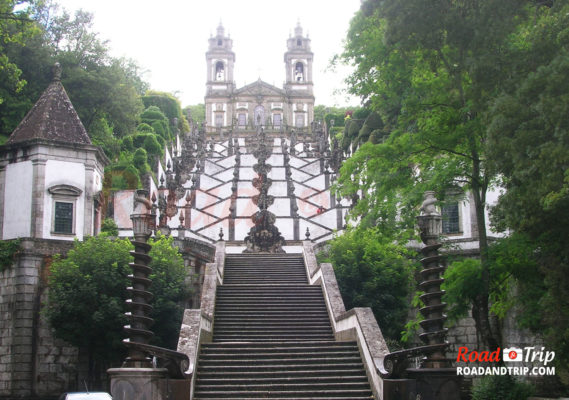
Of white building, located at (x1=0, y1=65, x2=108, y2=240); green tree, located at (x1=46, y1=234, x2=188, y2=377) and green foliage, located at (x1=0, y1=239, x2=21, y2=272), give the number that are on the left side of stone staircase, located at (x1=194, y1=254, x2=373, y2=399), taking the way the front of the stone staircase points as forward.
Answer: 0

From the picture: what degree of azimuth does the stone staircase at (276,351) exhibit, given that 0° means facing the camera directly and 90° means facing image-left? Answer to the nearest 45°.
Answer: approximately 0°

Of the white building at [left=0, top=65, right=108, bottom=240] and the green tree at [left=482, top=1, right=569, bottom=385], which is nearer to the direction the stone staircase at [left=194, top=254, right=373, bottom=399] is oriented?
the green tree

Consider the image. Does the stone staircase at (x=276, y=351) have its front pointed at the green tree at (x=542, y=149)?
no

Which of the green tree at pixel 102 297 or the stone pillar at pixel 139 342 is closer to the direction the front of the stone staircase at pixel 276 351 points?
the stone pillar

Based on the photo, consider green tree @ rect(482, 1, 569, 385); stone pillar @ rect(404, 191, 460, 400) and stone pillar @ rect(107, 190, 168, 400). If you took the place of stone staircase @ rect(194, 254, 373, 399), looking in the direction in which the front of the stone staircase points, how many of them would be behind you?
0

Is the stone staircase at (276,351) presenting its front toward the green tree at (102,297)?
no

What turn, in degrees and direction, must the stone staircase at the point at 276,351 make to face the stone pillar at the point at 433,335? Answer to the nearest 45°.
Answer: approximately 45° to its left

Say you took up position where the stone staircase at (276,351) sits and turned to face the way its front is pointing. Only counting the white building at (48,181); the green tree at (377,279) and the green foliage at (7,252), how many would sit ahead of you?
0

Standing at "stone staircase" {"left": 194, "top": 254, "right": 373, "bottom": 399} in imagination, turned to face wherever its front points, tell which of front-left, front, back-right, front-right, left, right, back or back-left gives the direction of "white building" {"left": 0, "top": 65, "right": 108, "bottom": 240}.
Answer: back-right

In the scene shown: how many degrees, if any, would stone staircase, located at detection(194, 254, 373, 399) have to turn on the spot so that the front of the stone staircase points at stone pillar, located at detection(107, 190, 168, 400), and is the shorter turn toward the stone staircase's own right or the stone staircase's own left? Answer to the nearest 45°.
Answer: approximately 45° to the stone staircase's own right

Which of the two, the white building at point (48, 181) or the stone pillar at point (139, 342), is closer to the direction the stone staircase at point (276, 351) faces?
the stone pillar

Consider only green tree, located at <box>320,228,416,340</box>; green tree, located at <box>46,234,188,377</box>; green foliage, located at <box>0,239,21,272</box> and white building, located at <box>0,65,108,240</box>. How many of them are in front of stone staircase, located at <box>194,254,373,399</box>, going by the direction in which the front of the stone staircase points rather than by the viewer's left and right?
0

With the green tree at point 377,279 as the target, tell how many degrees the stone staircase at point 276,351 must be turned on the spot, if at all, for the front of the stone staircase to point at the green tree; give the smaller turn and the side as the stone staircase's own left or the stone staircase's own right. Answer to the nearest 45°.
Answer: approximately 135° to the stone staircase's own left

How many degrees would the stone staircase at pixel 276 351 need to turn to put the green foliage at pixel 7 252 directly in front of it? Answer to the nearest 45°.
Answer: approximately 135° to its right
